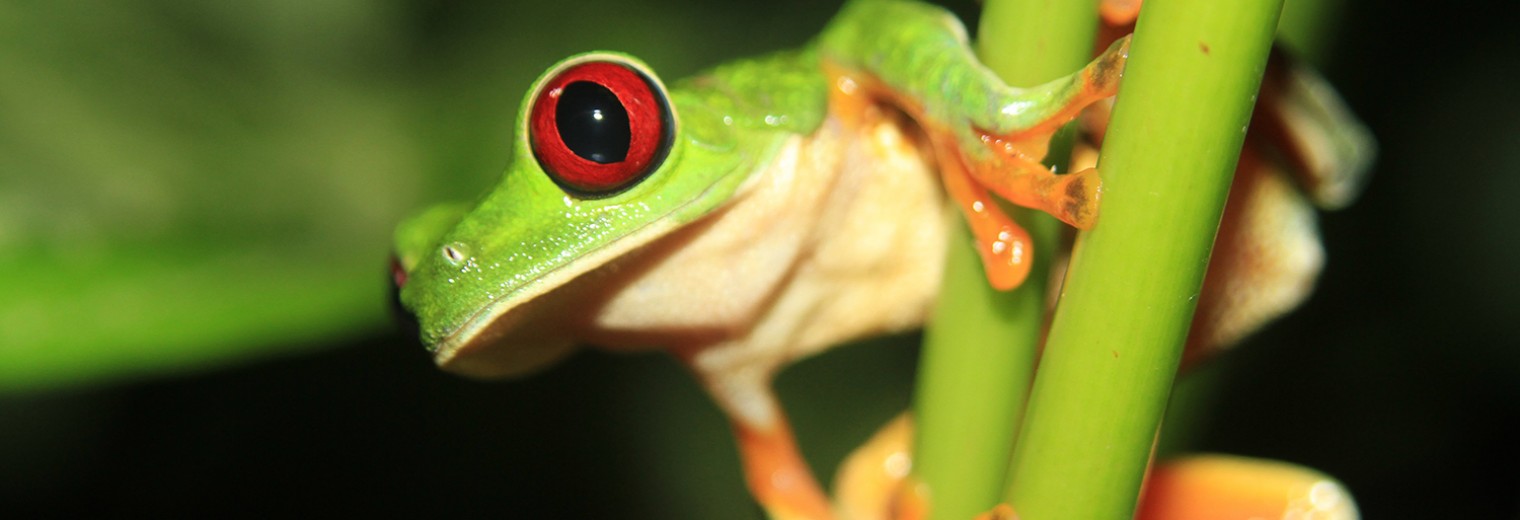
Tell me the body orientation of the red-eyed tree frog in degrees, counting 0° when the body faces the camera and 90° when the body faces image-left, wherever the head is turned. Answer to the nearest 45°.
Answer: approximately 45°
